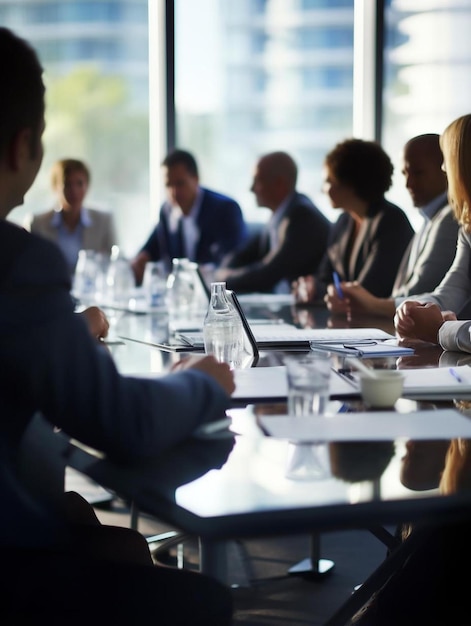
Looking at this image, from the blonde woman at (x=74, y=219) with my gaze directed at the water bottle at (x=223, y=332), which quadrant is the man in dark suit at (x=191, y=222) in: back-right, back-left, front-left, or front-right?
front-left

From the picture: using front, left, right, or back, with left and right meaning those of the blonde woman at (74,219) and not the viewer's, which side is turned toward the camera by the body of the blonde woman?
front

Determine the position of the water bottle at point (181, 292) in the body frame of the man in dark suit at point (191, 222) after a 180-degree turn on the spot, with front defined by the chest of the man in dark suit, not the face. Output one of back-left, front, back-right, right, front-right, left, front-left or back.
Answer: back-right

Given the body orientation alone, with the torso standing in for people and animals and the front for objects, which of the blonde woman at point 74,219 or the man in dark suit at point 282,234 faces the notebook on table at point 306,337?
the blonde woman

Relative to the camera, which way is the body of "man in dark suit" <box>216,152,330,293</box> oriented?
to the viewer's left

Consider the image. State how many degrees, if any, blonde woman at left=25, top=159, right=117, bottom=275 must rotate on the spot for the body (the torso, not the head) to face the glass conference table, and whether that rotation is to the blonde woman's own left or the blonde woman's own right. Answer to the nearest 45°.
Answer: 0° — they already face it

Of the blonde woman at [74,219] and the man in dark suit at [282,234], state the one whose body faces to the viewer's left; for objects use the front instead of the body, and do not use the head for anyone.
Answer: the man in dark suit

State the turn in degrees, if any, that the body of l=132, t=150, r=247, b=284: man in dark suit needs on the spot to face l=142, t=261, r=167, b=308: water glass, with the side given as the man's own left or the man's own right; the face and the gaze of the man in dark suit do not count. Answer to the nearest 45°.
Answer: approximately 45° to the man's own left

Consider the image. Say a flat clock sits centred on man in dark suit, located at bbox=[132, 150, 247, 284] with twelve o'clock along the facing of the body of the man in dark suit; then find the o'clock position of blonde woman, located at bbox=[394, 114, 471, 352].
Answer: The blonde woman is roughly at 10 o'clock from the man in dark suit.

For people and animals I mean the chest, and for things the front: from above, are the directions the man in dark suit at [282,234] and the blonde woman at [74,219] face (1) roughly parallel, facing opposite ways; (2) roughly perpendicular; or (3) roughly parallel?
roughly perpendicular

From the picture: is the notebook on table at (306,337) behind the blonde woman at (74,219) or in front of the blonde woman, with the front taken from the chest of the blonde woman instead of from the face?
in front

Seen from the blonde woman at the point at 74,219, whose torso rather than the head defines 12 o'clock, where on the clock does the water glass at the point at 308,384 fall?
The water glass is roughly at 12 o'clock from the blonde woman.

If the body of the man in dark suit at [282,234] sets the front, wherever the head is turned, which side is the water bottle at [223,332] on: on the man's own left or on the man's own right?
on the man's own left

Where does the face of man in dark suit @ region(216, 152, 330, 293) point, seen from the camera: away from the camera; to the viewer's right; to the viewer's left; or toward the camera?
to the viewer's left

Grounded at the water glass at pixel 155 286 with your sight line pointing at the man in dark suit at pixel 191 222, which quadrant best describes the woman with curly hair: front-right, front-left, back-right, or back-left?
front-right
